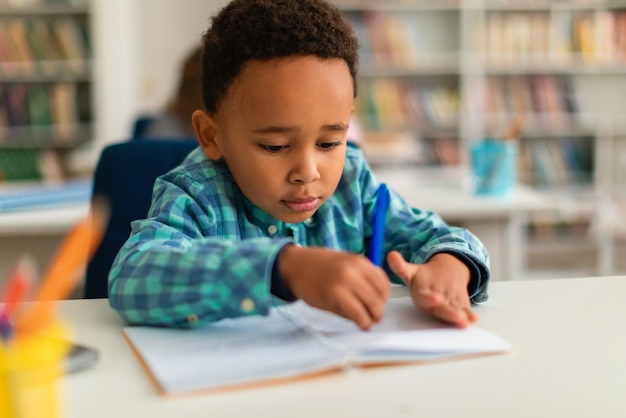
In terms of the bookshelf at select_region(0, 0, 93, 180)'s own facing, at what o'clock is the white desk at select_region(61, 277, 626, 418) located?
The white desk is roughly at 12 o'clock from the bookshelf.

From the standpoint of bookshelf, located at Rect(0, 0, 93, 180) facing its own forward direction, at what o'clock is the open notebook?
The open notebook is roughly at 12 o'clock from the bookshelf.

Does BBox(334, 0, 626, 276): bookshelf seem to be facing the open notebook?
yes

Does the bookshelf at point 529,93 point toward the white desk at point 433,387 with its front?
yes

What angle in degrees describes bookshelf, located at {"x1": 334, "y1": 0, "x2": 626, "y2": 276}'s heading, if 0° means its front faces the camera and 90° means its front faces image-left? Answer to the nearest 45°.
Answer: approximately 0°

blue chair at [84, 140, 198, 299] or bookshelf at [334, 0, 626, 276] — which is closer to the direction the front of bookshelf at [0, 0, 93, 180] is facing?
the blue chair

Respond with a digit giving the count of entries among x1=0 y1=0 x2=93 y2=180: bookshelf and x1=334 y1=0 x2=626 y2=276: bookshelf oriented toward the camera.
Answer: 2

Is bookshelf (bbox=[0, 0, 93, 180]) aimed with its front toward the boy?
yes

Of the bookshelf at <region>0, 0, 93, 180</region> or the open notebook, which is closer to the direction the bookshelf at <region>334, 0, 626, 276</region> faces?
the open notebook

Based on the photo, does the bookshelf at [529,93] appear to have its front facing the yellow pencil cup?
yes

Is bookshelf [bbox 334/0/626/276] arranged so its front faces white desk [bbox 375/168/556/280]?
yes
